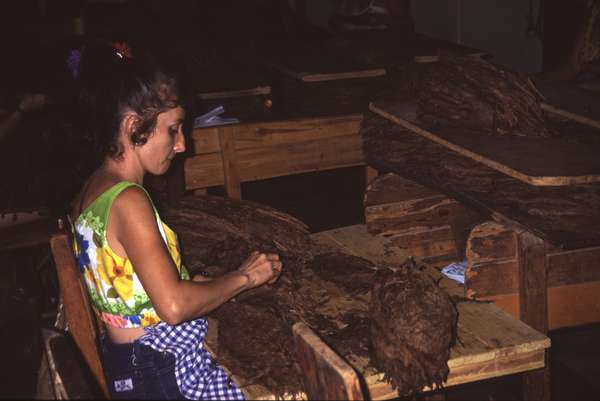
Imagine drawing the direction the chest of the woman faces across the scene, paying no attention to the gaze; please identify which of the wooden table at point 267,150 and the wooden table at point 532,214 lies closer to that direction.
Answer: the wooden table at point 532,214

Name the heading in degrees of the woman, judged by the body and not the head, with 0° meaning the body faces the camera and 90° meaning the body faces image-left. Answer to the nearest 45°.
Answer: approximately 270°

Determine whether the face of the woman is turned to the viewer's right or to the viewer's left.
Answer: to the viewer's right

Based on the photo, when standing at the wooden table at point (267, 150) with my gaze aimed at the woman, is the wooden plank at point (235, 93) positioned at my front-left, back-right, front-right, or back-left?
back-right

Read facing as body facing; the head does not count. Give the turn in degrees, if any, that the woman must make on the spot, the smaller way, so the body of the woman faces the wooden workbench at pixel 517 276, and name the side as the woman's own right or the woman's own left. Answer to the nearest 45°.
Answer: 0° — they already face it

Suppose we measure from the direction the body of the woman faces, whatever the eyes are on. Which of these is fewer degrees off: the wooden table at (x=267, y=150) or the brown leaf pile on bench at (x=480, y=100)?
the brown leaf pile on bench

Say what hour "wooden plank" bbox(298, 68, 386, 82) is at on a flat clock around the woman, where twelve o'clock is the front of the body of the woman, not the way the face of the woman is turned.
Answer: The wooden plank is roughly at 10 o'clock from the woman.

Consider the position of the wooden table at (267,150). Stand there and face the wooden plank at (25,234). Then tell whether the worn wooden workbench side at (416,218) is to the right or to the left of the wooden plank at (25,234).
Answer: left

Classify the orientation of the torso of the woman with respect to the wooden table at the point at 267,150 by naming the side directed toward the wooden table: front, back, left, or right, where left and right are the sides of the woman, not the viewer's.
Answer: left
